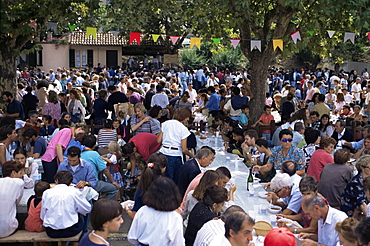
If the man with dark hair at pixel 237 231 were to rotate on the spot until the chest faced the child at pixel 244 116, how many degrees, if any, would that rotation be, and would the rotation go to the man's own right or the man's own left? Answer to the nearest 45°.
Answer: approximately 90° to the man's own left

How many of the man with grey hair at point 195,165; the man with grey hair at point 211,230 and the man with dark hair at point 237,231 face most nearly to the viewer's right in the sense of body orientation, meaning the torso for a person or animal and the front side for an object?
3

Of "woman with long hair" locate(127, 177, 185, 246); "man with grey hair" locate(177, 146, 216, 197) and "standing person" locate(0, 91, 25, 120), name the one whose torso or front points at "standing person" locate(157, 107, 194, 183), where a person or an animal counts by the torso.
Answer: the woman with long hair

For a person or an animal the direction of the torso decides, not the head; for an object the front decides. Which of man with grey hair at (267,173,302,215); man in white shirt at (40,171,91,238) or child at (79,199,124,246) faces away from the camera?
the man in white shirt

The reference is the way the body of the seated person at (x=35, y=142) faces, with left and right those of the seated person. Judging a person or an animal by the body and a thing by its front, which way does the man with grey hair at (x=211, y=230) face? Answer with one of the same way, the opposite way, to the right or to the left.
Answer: the opposite way

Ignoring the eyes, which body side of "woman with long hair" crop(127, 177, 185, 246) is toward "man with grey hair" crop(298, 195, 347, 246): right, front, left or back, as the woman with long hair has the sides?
right

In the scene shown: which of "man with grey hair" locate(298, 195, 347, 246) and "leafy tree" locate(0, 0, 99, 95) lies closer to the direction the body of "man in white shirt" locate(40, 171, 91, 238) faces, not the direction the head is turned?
the leafy tree

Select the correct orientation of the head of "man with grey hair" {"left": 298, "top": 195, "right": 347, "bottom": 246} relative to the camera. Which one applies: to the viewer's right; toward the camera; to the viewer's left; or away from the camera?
to the viewer's left

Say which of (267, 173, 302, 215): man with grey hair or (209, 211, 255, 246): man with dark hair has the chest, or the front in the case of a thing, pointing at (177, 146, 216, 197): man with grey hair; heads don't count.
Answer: (267, 173, 302, 215): man with grey hair

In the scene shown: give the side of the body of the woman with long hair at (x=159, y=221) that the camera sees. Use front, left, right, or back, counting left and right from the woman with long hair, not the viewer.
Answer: back

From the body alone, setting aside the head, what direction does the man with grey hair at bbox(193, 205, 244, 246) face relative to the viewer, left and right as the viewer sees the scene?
facing to the right of the viewer

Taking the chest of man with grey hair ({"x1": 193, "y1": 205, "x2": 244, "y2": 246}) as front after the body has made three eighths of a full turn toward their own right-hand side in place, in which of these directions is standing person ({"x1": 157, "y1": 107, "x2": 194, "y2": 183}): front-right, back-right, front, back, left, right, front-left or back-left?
back-right

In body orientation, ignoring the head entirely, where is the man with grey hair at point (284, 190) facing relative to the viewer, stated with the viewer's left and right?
facing to the left of the viewer
